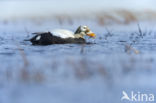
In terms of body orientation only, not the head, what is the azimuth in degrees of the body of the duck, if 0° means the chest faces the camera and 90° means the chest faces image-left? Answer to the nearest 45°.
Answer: approximately 270°
